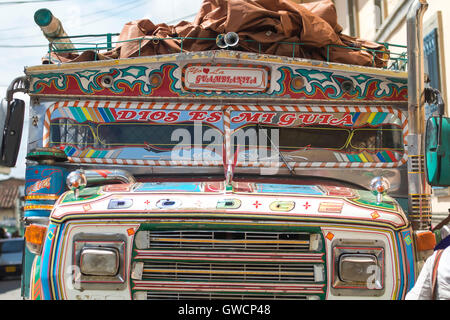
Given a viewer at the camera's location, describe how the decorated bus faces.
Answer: facing the viewer

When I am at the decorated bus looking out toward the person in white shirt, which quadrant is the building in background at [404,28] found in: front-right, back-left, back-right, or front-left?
back-left

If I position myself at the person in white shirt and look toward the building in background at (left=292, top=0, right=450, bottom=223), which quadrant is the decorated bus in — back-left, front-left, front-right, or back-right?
front-left

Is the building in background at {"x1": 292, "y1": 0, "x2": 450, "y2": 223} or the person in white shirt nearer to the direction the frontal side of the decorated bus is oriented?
the person in white shirt

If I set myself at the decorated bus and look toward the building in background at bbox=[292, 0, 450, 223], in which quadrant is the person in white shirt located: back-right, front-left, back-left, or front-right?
back-right

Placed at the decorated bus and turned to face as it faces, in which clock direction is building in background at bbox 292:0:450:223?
The building in background is roughly at 7 o'clock from the decorated bus.

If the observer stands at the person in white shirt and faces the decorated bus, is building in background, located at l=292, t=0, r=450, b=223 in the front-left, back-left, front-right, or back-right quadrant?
front-right

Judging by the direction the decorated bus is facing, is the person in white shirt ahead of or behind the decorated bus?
ahead
